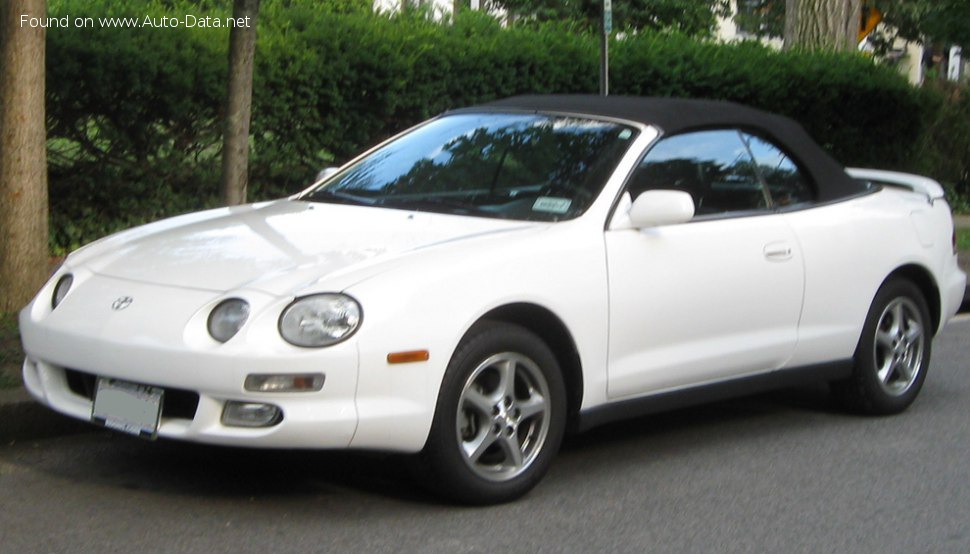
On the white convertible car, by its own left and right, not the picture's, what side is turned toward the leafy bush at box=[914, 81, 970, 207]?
back

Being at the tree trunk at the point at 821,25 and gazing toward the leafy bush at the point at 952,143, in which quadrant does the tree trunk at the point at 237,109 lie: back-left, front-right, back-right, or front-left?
back-right

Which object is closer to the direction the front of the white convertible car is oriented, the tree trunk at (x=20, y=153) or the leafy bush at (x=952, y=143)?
the tree trunk

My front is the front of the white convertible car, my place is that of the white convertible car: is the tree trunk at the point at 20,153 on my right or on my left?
on my right

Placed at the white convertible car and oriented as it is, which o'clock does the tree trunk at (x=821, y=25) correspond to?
The tree trunk is roughly at 5 o'clock from the white convertible car.

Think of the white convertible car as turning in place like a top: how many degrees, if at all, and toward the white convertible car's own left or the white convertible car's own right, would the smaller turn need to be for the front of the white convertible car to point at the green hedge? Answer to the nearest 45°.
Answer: approximately 135° to the white convertible car's own right

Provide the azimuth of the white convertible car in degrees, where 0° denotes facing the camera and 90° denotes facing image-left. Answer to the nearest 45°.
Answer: approximately 45°
